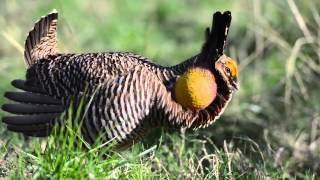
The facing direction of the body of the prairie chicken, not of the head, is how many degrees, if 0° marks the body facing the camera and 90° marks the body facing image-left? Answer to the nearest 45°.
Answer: approximately 270°
